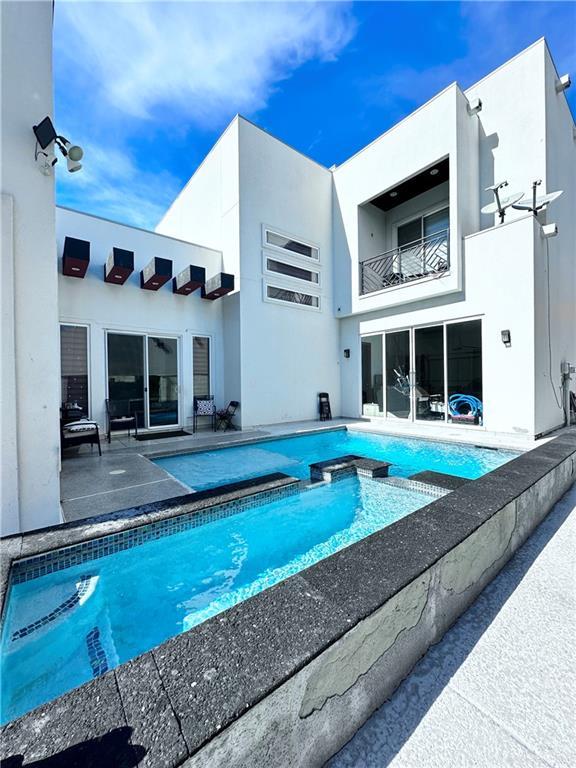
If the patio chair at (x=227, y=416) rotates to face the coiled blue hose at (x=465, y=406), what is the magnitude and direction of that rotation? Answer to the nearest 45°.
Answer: approximately 135° to its left

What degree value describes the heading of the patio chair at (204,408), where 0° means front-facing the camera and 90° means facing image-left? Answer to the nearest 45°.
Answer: approximately 0°

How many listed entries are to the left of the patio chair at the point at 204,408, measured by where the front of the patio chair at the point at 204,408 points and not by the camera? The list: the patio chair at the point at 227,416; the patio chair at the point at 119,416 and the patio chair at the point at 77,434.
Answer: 1

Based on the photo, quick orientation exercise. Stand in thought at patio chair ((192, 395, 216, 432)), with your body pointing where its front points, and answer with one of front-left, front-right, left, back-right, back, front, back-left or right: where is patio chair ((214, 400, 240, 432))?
left

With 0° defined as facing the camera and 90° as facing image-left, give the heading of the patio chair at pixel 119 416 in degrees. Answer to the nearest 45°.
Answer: approximately 315°

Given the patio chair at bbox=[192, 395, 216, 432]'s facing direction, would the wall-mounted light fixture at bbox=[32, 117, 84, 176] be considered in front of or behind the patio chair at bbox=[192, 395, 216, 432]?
in front

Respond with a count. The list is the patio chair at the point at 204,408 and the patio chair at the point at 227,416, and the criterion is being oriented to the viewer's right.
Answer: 0
